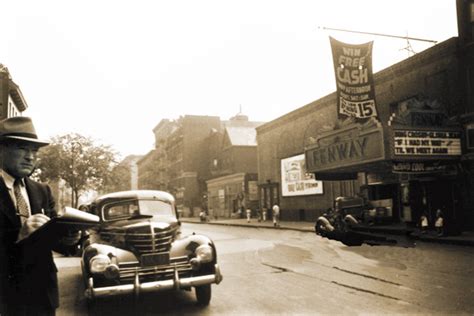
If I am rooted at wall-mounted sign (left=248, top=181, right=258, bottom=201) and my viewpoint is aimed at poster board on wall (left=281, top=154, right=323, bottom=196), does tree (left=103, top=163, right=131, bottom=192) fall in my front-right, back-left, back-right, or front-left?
front-right

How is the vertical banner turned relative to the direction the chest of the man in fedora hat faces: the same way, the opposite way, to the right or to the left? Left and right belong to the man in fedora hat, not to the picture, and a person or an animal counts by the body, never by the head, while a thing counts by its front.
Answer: to the right

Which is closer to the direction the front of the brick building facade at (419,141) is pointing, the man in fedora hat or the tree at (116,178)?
the man in fedora hat

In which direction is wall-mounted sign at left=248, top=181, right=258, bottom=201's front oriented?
toward the camera

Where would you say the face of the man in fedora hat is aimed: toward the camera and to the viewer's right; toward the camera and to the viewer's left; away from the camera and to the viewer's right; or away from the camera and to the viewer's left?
toward the camera and to the viewer's right

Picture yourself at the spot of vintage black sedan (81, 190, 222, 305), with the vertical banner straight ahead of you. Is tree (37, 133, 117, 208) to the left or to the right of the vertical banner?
left

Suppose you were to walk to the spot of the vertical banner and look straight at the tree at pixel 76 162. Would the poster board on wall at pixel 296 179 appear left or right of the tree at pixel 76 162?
right

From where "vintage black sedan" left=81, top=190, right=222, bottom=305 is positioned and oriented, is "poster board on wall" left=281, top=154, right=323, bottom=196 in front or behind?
behind

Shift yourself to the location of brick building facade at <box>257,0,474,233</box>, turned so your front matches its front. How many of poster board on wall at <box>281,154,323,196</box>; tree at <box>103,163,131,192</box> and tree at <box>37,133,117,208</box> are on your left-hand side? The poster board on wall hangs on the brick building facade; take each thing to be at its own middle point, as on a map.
0

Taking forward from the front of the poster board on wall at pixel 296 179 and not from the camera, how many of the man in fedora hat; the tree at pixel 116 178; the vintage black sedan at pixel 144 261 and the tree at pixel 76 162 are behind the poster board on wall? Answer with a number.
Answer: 0

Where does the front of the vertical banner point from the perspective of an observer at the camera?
facing the viewer

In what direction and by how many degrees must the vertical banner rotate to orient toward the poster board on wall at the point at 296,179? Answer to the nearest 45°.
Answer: approximately 180°

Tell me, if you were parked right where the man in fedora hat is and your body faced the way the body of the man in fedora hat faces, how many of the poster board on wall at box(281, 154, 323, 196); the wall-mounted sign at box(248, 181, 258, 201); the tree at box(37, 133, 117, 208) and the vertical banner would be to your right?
0

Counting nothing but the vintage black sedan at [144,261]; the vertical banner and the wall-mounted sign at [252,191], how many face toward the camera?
3
